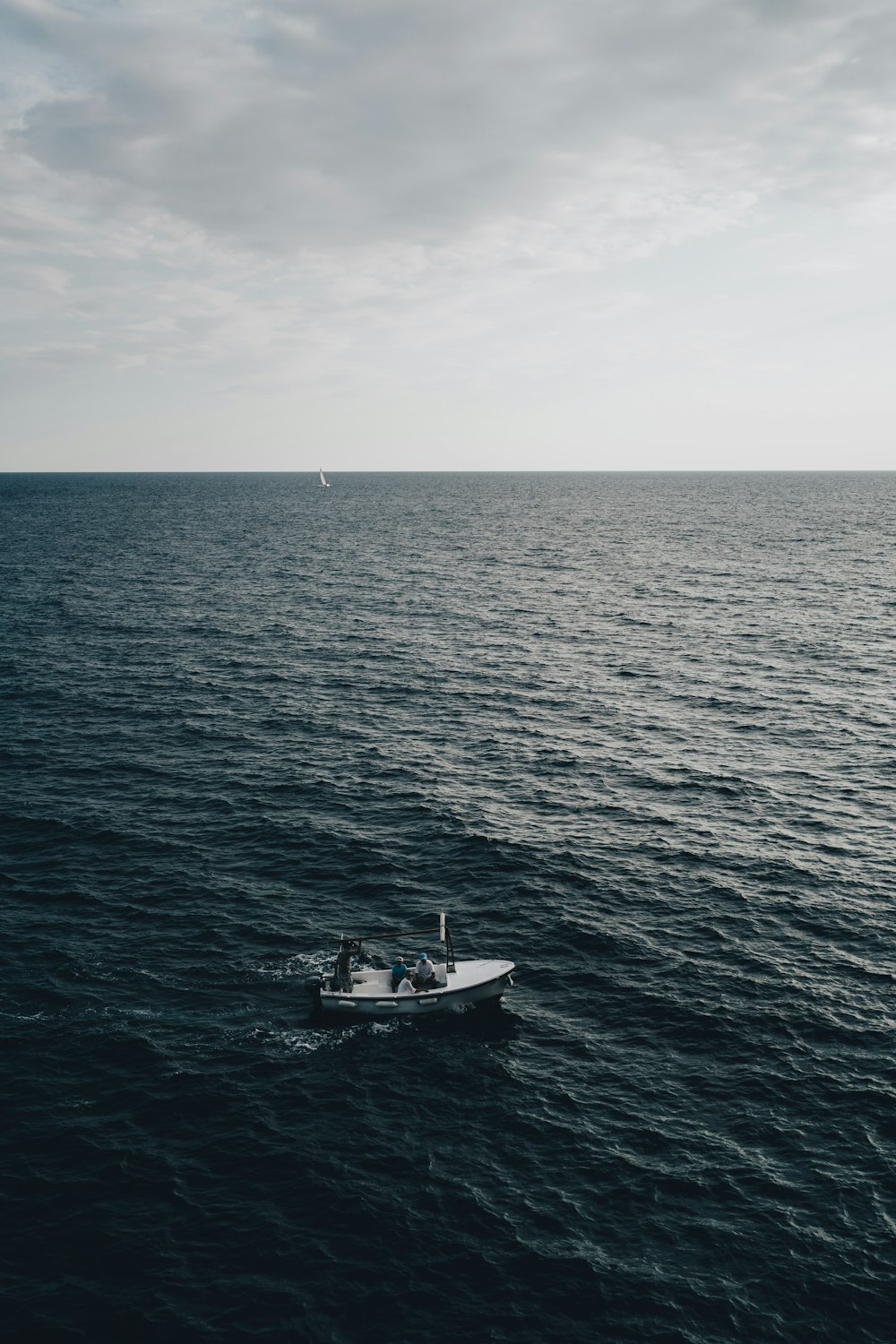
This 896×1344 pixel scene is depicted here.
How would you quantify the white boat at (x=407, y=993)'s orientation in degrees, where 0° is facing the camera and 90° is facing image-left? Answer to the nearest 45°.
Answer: approximately 270°
